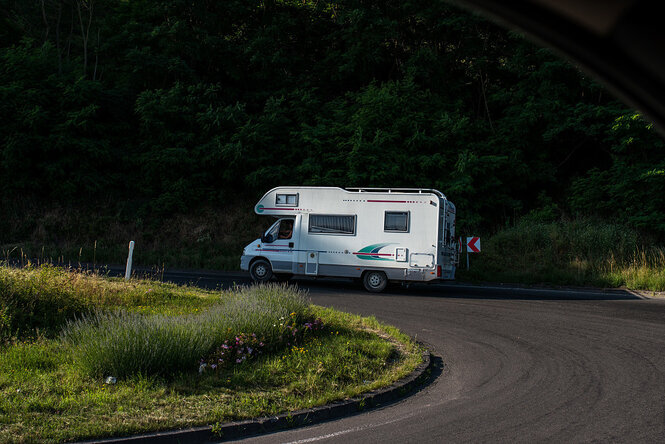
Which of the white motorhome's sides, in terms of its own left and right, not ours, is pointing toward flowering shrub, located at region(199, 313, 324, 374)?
left

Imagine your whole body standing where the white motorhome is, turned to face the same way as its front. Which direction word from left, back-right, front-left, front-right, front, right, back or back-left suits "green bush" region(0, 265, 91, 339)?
front-left

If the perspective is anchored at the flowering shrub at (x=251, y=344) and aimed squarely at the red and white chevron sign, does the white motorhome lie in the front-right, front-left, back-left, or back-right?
front-left

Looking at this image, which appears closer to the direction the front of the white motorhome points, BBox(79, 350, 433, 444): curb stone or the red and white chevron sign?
the curb stone

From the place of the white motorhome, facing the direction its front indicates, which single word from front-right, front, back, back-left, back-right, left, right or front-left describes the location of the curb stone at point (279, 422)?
left

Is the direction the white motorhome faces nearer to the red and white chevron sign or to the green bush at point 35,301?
the green bush

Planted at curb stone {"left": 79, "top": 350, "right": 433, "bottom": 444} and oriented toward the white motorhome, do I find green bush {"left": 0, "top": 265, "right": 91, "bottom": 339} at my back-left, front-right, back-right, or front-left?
front-left

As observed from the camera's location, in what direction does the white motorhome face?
facing to the left of the viewer

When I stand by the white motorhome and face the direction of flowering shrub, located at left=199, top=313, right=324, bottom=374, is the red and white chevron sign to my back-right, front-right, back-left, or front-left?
back-left

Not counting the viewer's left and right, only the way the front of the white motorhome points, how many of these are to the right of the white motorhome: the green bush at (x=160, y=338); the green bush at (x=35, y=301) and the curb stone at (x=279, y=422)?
0

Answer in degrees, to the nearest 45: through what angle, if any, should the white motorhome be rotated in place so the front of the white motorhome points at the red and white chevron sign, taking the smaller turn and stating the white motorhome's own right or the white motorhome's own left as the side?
approximately 135° to the white motorhome's own right

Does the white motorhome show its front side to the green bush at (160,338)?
no

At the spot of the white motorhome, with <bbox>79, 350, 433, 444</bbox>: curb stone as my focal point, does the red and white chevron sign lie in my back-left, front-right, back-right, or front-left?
back-left
